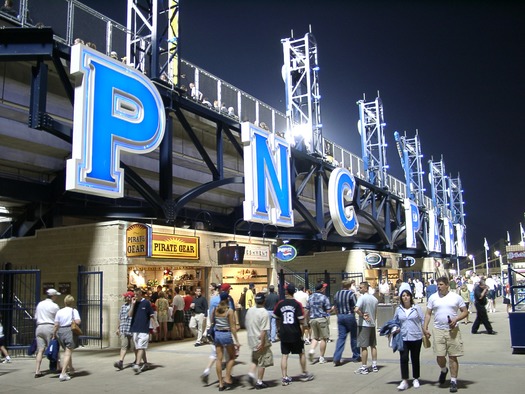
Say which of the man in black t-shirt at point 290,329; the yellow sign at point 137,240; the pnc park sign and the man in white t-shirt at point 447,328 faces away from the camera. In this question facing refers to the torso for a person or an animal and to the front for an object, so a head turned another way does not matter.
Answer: the man in black t-shirt

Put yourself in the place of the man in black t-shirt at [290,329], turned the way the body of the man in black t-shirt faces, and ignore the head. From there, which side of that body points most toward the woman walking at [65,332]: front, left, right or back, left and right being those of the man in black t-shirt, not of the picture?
left

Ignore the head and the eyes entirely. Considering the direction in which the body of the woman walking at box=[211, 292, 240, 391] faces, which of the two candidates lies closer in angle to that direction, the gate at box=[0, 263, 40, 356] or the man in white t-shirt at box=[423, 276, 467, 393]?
the gate

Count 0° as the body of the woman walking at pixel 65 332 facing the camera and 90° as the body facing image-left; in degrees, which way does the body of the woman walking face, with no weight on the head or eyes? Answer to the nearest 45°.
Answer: approximately 225°

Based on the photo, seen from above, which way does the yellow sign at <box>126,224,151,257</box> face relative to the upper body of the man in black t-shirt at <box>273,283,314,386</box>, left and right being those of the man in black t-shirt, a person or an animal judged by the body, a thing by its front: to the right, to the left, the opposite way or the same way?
the opposite way

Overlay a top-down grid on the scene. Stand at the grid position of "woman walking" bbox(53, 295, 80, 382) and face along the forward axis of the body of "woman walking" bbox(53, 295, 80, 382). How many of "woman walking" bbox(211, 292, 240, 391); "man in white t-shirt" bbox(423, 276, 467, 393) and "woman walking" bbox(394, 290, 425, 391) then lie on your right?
3

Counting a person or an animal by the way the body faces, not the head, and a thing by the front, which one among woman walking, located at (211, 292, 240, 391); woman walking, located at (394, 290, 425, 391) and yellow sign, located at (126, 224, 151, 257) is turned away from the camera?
woman walking, located at (211, 292, 240, 391)

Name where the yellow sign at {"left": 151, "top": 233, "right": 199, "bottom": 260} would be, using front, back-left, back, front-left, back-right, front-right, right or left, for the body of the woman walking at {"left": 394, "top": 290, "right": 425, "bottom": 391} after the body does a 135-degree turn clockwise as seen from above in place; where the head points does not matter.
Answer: front

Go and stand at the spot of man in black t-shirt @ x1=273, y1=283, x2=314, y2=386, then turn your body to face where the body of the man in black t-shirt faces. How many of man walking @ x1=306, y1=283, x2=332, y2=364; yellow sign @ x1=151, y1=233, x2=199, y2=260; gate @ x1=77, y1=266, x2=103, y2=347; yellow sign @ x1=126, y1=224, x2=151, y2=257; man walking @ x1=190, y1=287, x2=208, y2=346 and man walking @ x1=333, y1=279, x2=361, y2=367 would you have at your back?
0

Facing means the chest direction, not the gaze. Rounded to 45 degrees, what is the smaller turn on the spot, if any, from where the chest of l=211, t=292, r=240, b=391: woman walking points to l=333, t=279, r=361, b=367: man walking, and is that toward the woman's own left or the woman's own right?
approximately 45° to the woman's own right

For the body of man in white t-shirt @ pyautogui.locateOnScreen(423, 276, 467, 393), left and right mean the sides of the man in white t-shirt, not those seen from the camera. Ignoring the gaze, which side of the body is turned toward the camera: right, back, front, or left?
front

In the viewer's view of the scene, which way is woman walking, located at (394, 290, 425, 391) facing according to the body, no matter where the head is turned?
toward the camera

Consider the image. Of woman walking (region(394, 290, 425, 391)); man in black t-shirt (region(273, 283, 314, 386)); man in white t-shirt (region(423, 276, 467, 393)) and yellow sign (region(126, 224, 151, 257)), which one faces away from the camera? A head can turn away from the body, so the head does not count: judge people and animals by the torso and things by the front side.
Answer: the man in black t-shirt

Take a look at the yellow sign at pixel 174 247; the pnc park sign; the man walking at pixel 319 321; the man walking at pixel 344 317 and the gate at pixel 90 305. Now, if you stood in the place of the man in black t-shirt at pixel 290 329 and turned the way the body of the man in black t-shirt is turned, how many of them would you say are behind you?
0

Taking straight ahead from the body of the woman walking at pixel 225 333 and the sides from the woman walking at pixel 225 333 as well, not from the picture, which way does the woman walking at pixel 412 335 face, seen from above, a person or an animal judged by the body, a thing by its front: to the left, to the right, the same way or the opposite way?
the opposite way

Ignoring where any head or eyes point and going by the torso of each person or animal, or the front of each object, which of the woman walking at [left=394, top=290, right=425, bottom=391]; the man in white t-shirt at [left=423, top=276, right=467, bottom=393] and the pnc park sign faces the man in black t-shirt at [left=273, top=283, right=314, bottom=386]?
the pnc park sign

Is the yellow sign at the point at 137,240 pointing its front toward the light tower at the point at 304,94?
no

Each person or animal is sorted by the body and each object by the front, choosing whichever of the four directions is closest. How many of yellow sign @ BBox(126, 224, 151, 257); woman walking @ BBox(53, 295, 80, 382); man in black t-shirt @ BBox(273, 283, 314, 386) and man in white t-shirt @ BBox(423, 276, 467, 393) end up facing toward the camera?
2
